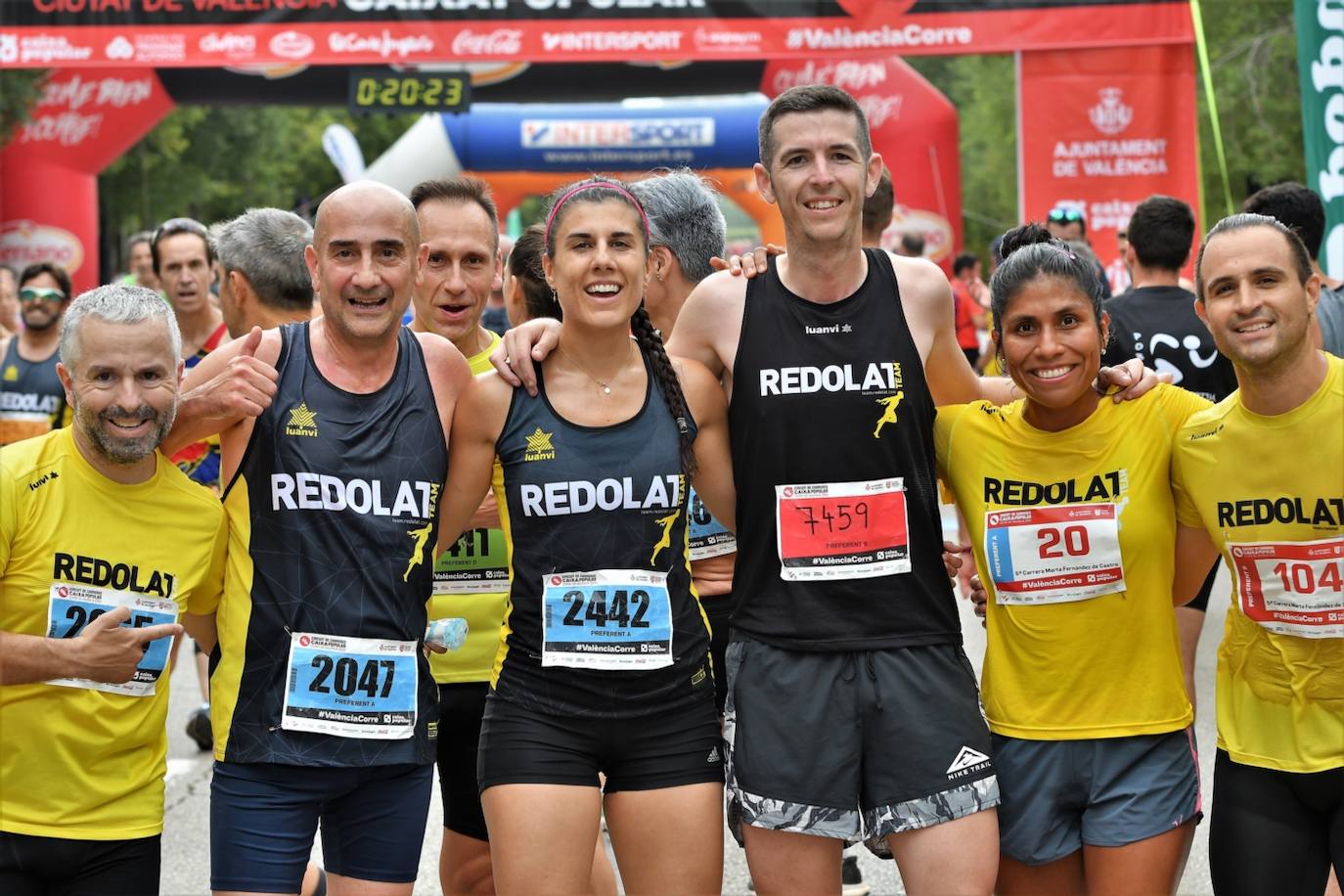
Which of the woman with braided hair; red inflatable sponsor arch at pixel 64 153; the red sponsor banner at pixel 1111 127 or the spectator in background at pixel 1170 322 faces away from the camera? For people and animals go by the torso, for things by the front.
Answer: the spectator in background

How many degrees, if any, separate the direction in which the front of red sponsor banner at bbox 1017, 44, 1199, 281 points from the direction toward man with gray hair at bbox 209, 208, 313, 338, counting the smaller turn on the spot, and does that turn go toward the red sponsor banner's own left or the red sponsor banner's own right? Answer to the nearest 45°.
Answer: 0° — it already faces them

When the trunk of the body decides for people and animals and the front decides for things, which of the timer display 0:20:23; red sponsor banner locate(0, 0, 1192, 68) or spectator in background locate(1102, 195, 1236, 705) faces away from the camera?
the spectator in background

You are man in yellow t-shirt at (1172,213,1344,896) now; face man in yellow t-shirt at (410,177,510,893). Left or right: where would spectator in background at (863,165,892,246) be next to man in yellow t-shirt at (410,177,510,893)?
right

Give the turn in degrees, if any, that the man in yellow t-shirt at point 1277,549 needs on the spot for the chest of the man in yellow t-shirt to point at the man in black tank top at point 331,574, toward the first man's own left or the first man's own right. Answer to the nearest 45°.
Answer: approximately 90° to the first man's own right

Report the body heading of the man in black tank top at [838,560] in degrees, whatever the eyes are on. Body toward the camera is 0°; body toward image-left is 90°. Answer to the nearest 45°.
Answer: approximately 0°

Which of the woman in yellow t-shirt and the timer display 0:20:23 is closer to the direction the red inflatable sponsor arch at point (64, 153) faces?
the woman in yellow t-shirt

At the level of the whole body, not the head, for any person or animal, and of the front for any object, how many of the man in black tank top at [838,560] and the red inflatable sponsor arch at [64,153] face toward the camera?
2

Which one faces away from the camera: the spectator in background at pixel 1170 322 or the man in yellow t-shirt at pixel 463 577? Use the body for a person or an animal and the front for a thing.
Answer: the spectator in background

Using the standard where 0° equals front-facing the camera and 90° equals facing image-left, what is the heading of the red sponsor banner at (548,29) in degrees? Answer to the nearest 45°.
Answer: approximately 0°

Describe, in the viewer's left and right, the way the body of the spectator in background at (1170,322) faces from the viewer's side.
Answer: facing away from the viewer
